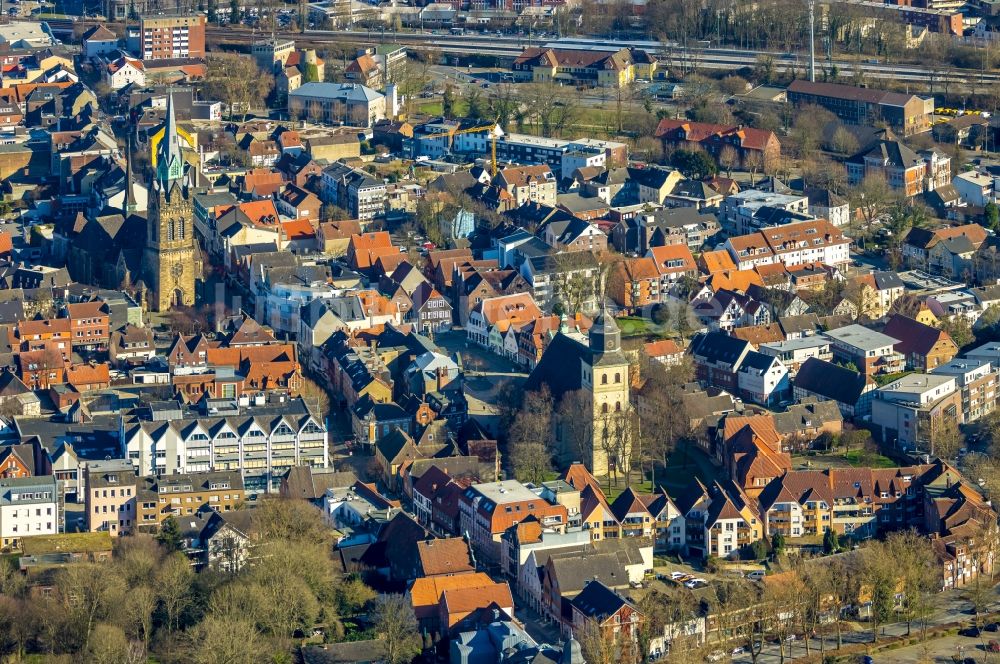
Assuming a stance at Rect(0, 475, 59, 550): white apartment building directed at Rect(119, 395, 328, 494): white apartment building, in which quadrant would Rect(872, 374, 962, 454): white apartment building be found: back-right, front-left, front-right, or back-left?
front-right

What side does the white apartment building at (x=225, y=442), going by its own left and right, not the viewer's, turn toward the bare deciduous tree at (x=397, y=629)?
front

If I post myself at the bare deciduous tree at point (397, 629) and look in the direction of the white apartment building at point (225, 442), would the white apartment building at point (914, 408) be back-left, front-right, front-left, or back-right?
front-right

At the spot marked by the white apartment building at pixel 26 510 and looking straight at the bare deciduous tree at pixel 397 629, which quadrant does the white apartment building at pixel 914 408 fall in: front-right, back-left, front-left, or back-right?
front-left

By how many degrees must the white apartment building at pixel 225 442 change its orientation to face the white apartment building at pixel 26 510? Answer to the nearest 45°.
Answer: approximately 45° to its right

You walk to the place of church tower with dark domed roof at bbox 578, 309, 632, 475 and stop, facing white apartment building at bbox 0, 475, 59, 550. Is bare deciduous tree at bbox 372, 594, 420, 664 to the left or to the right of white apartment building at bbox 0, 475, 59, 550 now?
left

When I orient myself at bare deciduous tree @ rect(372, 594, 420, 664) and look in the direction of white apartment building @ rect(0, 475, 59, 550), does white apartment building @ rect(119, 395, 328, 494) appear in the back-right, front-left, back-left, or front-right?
front-right

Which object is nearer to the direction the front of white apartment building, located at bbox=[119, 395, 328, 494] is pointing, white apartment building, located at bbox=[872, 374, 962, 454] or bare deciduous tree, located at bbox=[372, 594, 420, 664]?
the bare deciduous tree

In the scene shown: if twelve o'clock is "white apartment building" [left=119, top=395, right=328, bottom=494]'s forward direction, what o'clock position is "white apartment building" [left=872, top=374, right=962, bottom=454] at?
"white apartment building" [left=872, top=374, right=962, bottom=454] is roughly at 9 o'clock from "white apartment building" [left=119, top=395, right=328, bottom=494].

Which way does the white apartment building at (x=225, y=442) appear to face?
toward the camera

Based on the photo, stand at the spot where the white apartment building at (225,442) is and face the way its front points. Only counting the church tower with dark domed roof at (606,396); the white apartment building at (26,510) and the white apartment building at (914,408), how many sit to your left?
2

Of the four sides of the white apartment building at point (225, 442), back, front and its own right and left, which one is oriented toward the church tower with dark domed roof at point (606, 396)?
left
